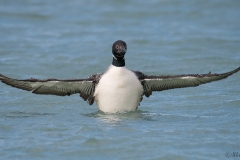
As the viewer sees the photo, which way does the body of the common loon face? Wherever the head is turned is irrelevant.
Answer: toward the camera
